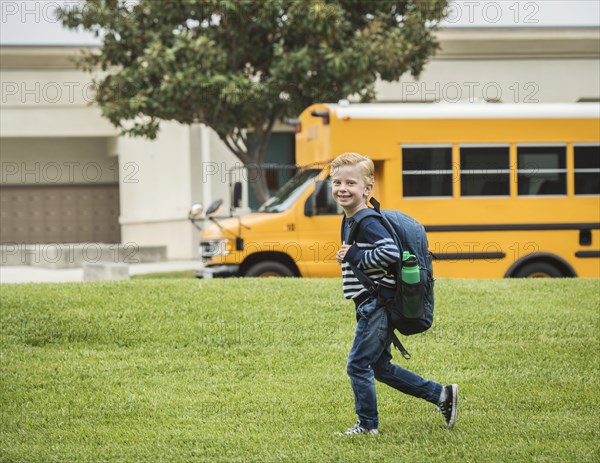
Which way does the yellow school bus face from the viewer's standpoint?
to the viewer's left

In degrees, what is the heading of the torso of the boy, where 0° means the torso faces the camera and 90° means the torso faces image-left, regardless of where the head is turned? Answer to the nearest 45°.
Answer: approximately 90°

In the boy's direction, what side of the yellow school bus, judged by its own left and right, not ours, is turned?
left

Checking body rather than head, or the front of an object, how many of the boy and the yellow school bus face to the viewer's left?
2
